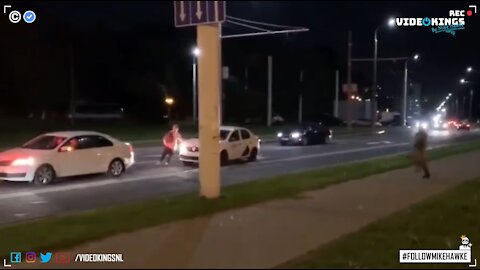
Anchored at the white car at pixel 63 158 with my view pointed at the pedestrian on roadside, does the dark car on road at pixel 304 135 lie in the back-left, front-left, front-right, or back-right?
front-left

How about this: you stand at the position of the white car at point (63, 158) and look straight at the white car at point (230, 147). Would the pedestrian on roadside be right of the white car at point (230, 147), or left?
right

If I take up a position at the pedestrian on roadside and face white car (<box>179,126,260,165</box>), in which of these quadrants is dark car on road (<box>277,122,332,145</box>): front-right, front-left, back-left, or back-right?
front-right

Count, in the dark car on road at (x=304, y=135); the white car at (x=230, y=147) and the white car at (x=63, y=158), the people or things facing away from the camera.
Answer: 0

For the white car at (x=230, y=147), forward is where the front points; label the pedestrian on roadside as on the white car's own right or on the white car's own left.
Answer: on the white car's own left

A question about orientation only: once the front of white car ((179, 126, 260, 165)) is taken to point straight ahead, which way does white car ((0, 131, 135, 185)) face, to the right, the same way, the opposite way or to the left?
the same way

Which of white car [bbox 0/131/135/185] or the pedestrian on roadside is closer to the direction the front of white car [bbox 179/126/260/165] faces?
the white car

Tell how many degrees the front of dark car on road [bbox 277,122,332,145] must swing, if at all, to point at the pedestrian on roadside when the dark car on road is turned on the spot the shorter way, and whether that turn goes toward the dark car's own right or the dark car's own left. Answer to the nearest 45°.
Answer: approximately 45° to the dark car's own left

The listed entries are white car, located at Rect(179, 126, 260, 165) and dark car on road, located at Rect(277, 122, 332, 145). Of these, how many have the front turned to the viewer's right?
0

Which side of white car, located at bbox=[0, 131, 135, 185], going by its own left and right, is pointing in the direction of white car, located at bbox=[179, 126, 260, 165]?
back

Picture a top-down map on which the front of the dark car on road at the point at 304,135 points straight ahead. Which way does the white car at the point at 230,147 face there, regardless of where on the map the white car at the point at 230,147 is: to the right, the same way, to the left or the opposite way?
the same way

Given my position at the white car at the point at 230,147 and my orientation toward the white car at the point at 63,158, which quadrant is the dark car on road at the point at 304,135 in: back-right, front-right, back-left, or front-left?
back-right

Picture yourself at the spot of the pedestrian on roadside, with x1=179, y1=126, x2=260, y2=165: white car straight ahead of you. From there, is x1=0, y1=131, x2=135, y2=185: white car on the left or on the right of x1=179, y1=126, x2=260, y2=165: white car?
left

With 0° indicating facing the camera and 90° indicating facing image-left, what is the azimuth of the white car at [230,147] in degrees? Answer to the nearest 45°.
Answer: approximately 45°

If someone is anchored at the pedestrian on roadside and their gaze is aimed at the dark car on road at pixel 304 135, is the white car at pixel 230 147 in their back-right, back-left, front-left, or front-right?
front-left

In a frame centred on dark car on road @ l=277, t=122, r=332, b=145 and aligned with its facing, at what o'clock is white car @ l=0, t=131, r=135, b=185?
The white car is roughly at 11 o'clock from the dark car on road.

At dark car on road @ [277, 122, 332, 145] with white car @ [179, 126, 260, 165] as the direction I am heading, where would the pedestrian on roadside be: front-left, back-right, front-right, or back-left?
front-left

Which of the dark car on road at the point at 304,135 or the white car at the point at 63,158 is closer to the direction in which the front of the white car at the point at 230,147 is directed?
the white car

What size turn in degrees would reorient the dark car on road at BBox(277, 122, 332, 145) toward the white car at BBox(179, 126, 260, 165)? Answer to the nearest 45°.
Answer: approximately 45° to its left

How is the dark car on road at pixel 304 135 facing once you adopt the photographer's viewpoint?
facing the viewer and to the left of the viewer

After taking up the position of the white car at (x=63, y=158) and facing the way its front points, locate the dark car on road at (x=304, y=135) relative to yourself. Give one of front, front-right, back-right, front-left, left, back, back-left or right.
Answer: back
